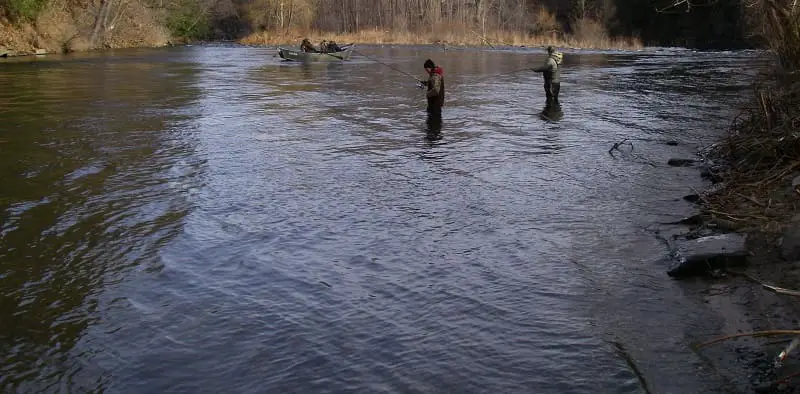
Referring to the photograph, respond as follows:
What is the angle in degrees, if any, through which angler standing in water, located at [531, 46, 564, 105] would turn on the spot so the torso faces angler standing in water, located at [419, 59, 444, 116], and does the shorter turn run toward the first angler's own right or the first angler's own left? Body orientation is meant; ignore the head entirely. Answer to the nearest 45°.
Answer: approximately 45° to the first angler's own left

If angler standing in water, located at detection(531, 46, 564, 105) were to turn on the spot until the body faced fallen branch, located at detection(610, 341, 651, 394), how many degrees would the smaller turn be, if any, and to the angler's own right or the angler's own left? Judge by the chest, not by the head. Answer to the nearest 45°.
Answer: approximately 90° to the angler's own left

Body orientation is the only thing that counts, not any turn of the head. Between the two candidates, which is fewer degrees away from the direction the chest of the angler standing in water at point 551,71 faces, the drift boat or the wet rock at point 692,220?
the drift boat

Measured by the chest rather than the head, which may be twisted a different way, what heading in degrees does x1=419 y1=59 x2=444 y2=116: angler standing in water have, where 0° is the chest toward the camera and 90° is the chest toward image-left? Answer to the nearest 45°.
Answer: approximately 90°

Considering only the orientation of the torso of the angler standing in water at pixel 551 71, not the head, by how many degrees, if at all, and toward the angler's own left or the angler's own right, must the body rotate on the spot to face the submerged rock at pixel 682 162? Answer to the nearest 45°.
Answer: approximately 90° to the angler's own left

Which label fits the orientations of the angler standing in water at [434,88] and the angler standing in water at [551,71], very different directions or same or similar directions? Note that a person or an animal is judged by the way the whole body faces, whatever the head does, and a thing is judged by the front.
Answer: same or similar directions

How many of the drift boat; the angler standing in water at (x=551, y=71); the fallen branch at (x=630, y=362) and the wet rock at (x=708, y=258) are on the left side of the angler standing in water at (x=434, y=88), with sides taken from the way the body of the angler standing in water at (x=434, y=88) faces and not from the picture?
2

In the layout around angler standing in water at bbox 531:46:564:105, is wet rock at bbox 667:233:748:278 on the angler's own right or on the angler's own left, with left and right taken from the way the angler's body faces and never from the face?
on the angler's own left

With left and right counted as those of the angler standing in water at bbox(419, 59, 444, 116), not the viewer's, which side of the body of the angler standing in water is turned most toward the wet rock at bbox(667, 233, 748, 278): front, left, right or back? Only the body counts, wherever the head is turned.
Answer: left

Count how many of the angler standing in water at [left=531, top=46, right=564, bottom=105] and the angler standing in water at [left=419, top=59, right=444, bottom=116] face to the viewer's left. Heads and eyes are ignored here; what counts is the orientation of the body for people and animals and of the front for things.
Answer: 2

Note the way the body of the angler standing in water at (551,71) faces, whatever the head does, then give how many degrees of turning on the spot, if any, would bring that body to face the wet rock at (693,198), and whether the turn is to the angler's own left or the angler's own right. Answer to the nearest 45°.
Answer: approximately 90° to the angler's own left

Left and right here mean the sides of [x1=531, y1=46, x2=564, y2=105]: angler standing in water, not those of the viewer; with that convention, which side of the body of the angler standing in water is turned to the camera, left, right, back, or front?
left

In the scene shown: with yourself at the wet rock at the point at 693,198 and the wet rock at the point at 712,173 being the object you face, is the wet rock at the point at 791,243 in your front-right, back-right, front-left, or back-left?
back-right
